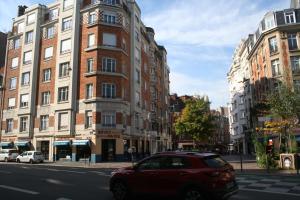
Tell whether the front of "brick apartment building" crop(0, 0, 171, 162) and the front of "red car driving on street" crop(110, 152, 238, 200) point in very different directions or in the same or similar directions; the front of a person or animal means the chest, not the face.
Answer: very different directions

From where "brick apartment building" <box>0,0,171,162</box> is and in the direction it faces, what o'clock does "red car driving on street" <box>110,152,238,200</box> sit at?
The red car driving on street is roughly at 12 o'clock from the brick apartment building.

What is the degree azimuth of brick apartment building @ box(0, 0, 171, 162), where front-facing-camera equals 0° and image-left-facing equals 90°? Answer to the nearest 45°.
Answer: approximately 0°

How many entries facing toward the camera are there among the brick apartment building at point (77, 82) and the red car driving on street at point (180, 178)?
1

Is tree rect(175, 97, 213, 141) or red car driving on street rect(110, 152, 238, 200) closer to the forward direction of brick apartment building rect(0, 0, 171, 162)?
the red car driving on street

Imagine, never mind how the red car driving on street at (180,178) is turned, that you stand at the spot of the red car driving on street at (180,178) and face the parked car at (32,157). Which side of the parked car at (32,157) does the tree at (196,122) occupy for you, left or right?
right
